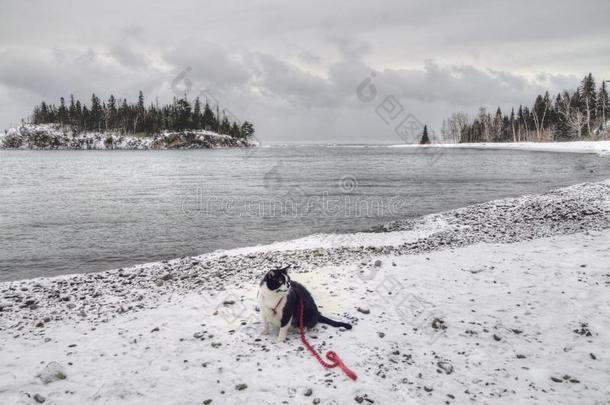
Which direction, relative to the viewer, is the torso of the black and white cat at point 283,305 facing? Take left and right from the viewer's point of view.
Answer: facing the viewer and to the left of the viewer

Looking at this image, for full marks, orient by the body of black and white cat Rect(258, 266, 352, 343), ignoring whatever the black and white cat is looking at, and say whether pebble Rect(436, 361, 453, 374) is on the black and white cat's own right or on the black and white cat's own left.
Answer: on the black and white cat's own left
